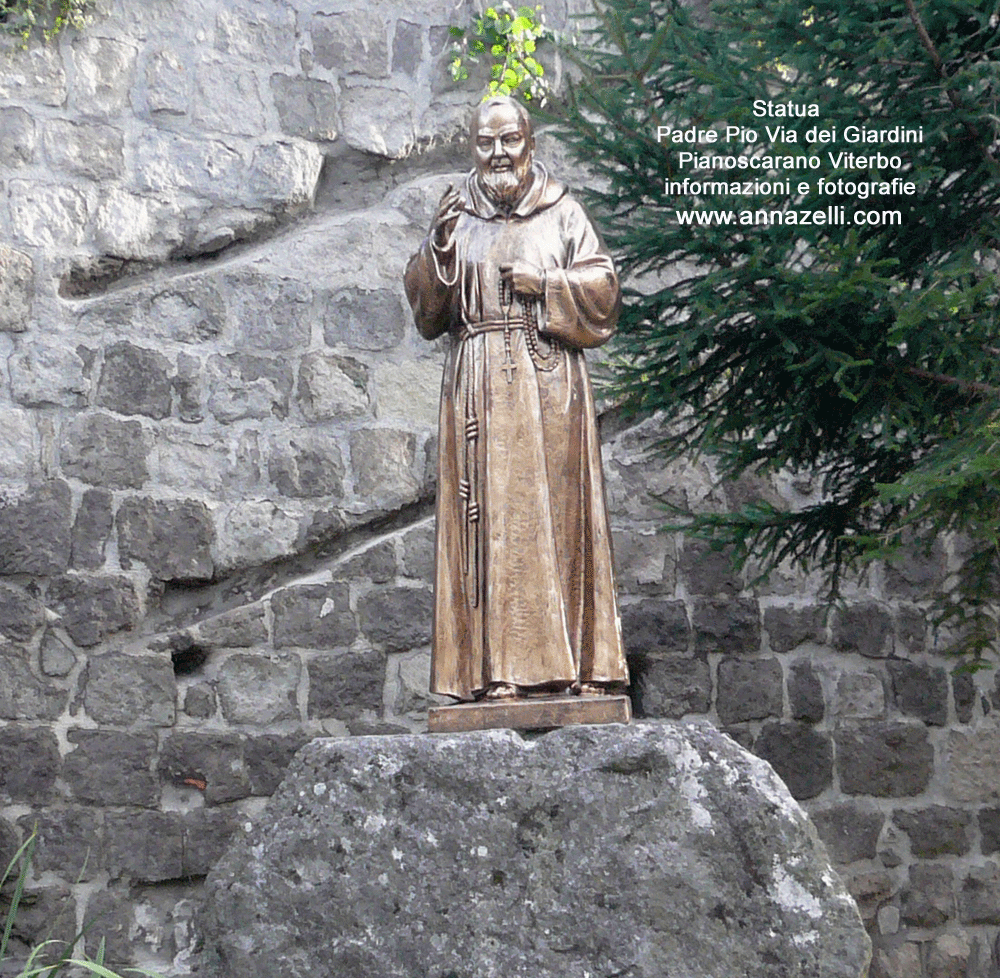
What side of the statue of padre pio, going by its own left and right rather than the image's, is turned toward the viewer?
front

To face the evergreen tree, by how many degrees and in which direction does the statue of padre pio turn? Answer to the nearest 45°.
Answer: approximately 135° to its left
